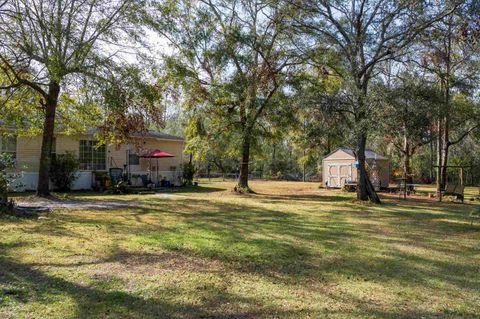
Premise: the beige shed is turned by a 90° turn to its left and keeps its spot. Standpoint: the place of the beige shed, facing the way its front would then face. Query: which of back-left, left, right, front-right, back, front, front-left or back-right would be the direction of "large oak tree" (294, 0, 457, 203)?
right

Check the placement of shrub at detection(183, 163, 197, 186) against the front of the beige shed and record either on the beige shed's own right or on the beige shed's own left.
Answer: on the beige shed's own right

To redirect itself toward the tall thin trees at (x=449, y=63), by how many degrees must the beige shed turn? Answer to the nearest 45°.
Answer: approximately 45° to its left

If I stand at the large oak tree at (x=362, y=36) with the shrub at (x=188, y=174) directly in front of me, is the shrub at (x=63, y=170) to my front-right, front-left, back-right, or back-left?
front-left

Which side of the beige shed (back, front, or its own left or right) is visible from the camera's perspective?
front

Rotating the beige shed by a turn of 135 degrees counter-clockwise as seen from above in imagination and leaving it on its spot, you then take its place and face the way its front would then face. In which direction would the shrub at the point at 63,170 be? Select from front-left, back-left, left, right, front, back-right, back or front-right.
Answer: back

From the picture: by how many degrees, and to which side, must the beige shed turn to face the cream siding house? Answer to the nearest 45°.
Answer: approximately 45° to its right
